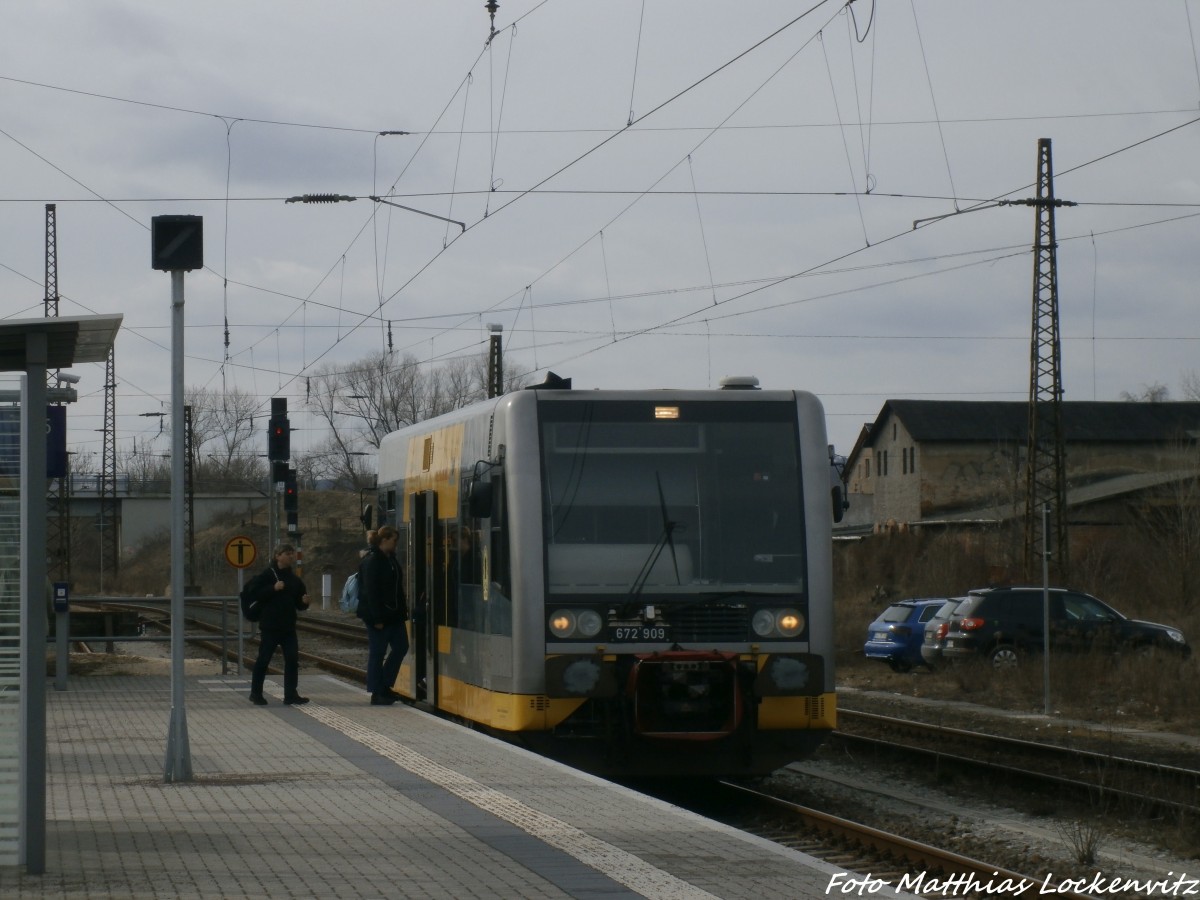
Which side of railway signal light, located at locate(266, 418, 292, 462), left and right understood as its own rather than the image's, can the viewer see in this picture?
front

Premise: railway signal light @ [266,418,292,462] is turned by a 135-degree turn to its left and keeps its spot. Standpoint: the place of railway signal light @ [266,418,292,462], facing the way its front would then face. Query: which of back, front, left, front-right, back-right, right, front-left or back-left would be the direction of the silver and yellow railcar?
back-right

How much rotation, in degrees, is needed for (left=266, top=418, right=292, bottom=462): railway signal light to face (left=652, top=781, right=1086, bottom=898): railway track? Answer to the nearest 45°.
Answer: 0° — it already faces it

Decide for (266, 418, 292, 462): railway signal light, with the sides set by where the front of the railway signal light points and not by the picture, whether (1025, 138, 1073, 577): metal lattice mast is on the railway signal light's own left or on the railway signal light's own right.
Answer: on the railway signal light's own left

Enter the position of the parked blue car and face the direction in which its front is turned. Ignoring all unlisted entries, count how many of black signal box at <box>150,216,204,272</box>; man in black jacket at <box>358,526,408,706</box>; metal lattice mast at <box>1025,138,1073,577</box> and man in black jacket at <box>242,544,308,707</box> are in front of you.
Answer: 1

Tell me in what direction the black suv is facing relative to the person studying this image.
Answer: facing to the right of the viewer

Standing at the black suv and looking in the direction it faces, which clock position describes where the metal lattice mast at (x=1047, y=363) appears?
The metal lattice mast is roughly at 9 o'clock from the black suv.

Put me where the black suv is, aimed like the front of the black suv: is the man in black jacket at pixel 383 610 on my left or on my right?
on my right

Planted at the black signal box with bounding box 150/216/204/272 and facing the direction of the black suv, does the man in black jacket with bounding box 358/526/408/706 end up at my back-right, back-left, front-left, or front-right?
front-left

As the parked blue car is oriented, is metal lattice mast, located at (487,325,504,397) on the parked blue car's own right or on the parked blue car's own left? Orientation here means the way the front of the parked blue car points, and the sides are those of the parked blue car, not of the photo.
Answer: on the parked blue car's own left

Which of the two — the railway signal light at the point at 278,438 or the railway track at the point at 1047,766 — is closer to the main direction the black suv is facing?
the railway track

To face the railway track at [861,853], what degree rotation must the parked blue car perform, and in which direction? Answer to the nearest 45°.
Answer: approximately 135° to its right

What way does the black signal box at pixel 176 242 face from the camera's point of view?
toward the camera

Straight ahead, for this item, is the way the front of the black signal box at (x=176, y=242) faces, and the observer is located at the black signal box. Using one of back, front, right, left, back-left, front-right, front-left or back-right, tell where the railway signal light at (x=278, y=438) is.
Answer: back

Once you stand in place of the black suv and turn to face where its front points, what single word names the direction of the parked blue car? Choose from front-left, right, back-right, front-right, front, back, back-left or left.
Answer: back-left

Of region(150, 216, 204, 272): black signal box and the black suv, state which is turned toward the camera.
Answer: the black signal box
